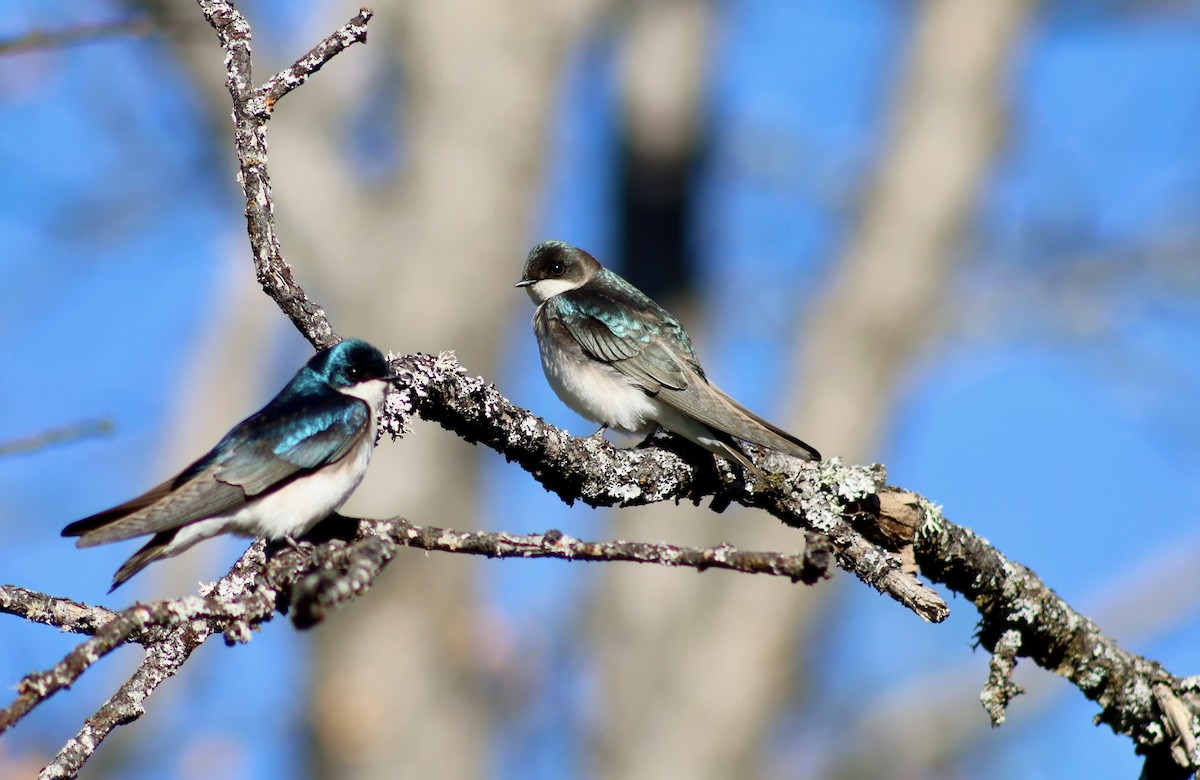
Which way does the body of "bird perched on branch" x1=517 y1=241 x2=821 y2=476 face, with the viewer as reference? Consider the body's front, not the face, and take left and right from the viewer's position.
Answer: facing to the left of the viewer

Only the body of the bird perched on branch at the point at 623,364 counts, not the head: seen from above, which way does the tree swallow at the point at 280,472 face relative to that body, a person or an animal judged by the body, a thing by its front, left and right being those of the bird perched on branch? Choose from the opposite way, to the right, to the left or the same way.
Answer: the opposite way

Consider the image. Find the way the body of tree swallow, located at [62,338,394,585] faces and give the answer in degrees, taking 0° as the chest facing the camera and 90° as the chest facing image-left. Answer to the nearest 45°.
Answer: approximately 270°

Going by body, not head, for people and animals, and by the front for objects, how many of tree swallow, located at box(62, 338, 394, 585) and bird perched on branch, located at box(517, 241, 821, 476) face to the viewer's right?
1

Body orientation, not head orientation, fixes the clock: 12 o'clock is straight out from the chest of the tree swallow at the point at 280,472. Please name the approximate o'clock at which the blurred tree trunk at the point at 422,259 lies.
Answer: The blurred tree trunk is roughly at 9 o'clock from the tree swallow.
